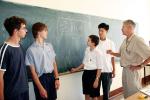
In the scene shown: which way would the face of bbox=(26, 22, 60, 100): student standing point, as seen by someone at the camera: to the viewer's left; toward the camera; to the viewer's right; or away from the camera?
to the viewer's right

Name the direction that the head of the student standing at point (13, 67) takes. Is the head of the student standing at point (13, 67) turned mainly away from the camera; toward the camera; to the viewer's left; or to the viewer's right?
to the viewer's right

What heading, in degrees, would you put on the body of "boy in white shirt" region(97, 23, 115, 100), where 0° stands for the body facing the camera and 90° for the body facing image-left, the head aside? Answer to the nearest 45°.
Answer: approximately 45°

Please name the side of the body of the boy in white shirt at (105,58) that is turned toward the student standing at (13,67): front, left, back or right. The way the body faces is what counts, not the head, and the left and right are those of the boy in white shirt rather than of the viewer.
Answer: front

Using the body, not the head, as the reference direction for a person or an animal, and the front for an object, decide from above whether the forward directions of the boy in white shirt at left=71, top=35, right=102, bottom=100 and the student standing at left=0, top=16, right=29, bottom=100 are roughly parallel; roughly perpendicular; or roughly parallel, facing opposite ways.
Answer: roughly perpendicular

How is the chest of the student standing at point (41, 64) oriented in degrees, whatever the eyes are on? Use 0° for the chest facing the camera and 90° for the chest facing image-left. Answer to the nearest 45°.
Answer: approximately 315°

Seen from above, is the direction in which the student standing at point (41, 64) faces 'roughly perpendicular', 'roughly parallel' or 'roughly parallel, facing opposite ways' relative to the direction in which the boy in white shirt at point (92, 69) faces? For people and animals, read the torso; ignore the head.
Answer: roughly perpendicular

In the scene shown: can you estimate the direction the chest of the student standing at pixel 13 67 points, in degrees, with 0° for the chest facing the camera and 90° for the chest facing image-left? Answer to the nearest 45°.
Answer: approximately 315°

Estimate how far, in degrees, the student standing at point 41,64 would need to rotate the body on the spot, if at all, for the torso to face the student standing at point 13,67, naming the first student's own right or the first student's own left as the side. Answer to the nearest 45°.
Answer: approximately 90° to the first student's own right

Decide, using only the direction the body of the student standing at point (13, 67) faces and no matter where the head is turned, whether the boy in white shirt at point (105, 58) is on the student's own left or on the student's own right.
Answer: on the student's own left
